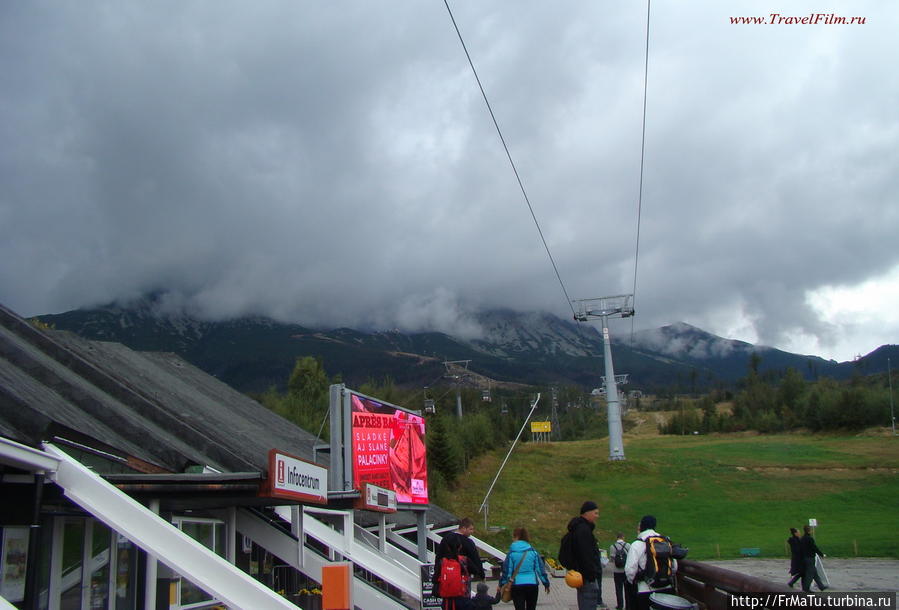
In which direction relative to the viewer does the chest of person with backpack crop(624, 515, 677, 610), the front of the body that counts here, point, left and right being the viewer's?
facing away from the viewer and to the left of the viewer

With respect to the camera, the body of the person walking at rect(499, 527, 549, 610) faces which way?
away from the camera

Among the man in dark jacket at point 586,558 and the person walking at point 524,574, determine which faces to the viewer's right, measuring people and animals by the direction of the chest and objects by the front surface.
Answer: the man in dark jacket

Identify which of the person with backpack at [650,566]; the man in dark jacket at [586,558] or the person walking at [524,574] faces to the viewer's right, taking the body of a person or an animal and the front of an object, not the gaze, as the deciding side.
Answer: the man in dark jacket

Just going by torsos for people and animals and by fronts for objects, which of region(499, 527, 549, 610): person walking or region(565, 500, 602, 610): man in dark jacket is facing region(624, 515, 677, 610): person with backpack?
the man in dark jacket

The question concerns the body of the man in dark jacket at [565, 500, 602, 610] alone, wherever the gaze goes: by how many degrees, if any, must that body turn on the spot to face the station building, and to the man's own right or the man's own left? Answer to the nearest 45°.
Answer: approximately 180°

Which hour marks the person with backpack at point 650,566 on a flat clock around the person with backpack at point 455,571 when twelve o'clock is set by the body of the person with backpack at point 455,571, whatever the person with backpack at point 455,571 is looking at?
the person with backpack at point 650,566 is roughly at 2 o'clock from the person with backpack at point 455,571.

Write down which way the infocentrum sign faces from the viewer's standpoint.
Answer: facing the viewer and to the right of the viewer

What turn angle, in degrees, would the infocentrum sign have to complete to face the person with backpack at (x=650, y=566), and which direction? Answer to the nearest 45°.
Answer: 0° — it already faces them

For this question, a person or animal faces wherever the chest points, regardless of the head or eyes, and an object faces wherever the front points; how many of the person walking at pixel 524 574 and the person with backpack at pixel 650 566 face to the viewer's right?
0

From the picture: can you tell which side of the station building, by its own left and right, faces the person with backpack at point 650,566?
front

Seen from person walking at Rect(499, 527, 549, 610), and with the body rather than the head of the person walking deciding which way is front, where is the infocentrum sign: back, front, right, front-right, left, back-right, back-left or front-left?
left
